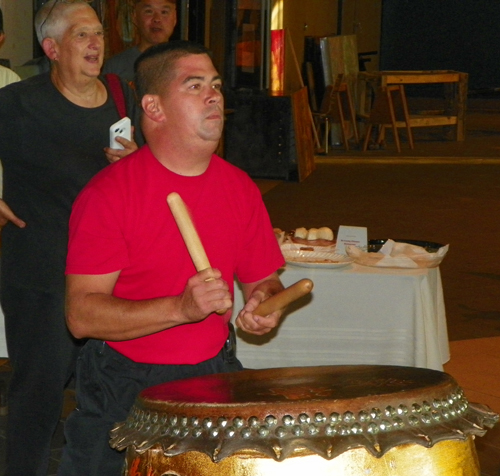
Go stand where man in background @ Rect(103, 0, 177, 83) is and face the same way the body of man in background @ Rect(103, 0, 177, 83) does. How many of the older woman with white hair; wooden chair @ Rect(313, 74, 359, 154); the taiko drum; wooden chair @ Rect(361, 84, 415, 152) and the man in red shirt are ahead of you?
3

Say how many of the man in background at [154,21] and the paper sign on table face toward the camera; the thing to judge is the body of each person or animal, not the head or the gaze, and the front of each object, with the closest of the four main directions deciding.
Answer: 2

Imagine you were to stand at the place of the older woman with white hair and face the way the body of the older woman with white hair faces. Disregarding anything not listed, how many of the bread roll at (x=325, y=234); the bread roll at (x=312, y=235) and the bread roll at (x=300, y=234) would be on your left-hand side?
3

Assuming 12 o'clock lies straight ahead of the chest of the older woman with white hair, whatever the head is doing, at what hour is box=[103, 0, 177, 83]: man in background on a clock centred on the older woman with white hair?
The man in background is roughly at 8 o'clock from the older woman with white hair.

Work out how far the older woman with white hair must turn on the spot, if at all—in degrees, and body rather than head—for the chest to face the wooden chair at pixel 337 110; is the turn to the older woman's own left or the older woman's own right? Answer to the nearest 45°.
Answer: approximately 135° to the older woman's own left

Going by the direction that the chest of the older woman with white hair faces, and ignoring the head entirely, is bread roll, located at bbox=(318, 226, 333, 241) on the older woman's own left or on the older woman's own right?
on the older woman's own left

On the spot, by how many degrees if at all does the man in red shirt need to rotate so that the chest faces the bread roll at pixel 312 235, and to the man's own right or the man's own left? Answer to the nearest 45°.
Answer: approximately 135° to the man's own left

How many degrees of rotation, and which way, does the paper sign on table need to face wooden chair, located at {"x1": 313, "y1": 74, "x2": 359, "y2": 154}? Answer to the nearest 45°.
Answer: approximately 180°

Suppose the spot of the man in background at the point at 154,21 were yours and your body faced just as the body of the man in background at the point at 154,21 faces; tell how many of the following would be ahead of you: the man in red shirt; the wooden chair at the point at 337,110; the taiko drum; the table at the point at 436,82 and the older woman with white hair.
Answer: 3

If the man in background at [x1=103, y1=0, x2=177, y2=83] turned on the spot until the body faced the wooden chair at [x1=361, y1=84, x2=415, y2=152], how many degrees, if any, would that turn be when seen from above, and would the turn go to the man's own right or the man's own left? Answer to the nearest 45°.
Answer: approximately 180°
